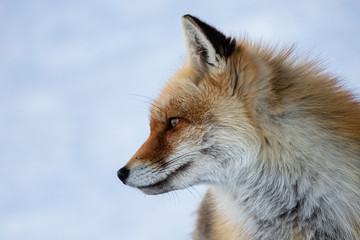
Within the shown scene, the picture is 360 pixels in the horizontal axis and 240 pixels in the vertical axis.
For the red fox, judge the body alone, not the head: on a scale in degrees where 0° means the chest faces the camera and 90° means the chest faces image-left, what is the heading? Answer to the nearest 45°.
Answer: approximately 90°
